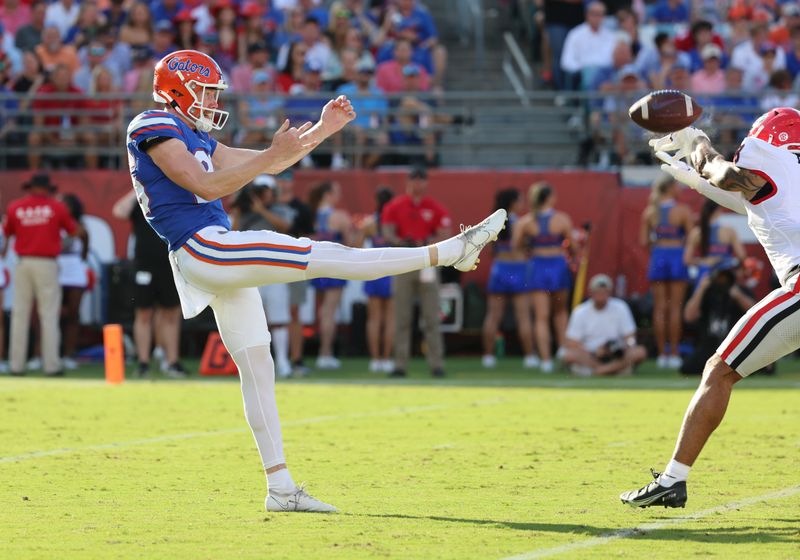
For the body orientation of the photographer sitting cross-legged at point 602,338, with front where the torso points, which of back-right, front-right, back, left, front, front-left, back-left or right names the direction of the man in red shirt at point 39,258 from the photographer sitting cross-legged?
right

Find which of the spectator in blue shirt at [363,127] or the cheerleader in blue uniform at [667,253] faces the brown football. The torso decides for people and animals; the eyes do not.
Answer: the spectator in blue shirt

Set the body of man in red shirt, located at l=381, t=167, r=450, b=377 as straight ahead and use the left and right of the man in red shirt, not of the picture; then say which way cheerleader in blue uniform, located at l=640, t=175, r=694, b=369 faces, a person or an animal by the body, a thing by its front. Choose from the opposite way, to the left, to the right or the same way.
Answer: the opposite way

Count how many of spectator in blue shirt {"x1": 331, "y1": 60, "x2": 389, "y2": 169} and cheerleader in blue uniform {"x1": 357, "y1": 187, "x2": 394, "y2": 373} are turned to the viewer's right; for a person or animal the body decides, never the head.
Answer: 0

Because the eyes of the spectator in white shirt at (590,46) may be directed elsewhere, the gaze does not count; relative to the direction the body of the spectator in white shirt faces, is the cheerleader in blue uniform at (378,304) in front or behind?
in front

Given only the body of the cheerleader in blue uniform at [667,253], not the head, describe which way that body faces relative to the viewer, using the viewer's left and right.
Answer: facing away from the viewer

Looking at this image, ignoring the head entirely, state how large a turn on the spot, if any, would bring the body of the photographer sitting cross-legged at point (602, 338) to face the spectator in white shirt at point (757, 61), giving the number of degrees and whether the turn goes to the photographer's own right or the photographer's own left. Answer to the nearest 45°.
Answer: approximately 135° to the photographer's own left

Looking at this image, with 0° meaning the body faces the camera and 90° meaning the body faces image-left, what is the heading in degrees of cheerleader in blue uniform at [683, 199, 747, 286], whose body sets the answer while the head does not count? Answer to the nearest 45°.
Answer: approximately 180°
